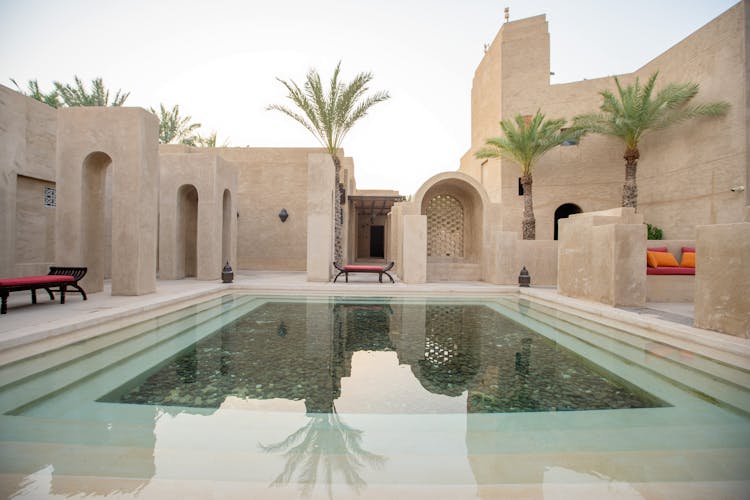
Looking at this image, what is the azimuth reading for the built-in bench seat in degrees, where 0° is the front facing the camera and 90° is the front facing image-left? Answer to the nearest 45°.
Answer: approximately 0°

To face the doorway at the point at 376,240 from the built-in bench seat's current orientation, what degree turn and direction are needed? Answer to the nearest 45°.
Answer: approximately 135° to its right

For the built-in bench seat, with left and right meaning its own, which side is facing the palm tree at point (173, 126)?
right

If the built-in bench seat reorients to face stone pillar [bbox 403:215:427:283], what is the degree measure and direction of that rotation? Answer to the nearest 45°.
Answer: approximately 90° to its right

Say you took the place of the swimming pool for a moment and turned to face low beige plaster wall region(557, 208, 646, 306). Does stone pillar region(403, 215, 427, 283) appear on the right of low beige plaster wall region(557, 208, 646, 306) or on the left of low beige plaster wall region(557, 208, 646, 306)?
left

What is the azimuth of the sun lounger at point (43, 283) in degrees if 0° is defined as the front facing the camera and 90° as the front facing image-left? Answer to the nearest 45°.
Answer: approximately 45°

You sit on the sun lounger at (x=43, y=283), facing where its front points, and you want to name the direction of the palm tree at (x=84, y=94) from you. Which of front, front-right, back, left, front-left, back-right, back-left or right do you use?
back-right

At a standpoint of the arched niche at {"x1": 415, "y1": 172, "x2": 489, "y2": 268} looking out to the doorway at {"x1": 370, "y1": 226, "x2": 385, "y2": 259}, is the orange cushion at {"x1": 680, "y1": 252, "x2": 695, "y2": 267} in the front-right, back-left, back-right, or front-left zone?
back-right
